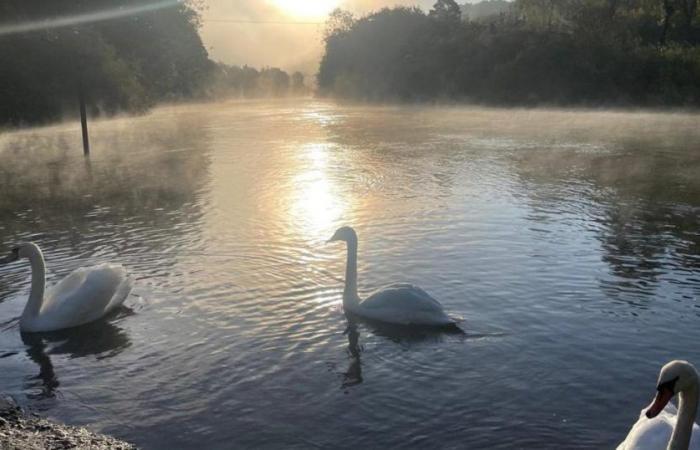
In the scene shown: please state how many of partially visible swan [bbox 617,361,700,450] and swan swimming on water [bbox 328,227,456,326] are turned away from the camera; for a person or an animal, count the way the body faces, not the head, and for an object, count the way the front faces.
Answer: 0

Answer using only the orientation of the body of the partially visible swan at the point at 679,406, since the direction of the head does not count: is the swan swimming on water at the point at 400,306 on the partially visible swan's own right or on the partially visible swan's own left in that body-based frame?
on the partially visible swan's own right

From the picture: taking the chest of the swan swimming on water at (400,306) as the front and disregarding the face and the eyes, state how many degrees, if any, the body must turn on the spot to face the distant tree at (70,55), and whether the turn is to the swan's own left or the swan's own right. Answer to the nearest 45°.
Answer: approximately 45° to the swan's own right

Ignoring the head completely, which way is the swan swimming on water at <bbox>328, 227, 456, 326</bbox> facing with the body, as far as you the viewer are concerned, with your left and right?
facing to the left of the viewer

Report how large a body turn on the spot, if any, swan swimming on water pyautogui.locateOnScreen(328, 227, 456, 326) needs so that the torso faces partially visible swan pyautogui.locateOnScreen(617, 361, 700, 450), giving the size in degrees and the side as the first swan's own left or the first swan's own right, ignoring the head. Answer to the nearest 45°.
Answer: approximately 135° to the first swan's own left
